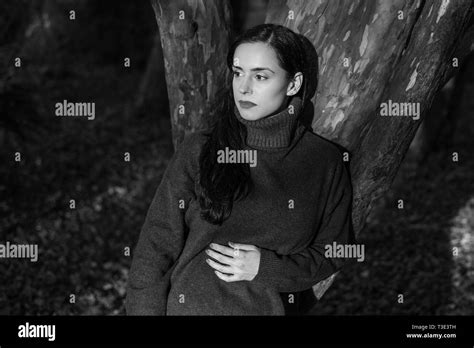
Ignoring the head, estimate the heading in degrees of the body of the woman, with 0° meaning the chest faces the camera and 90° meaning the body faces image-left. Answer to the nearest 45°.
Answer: approximately 0°
